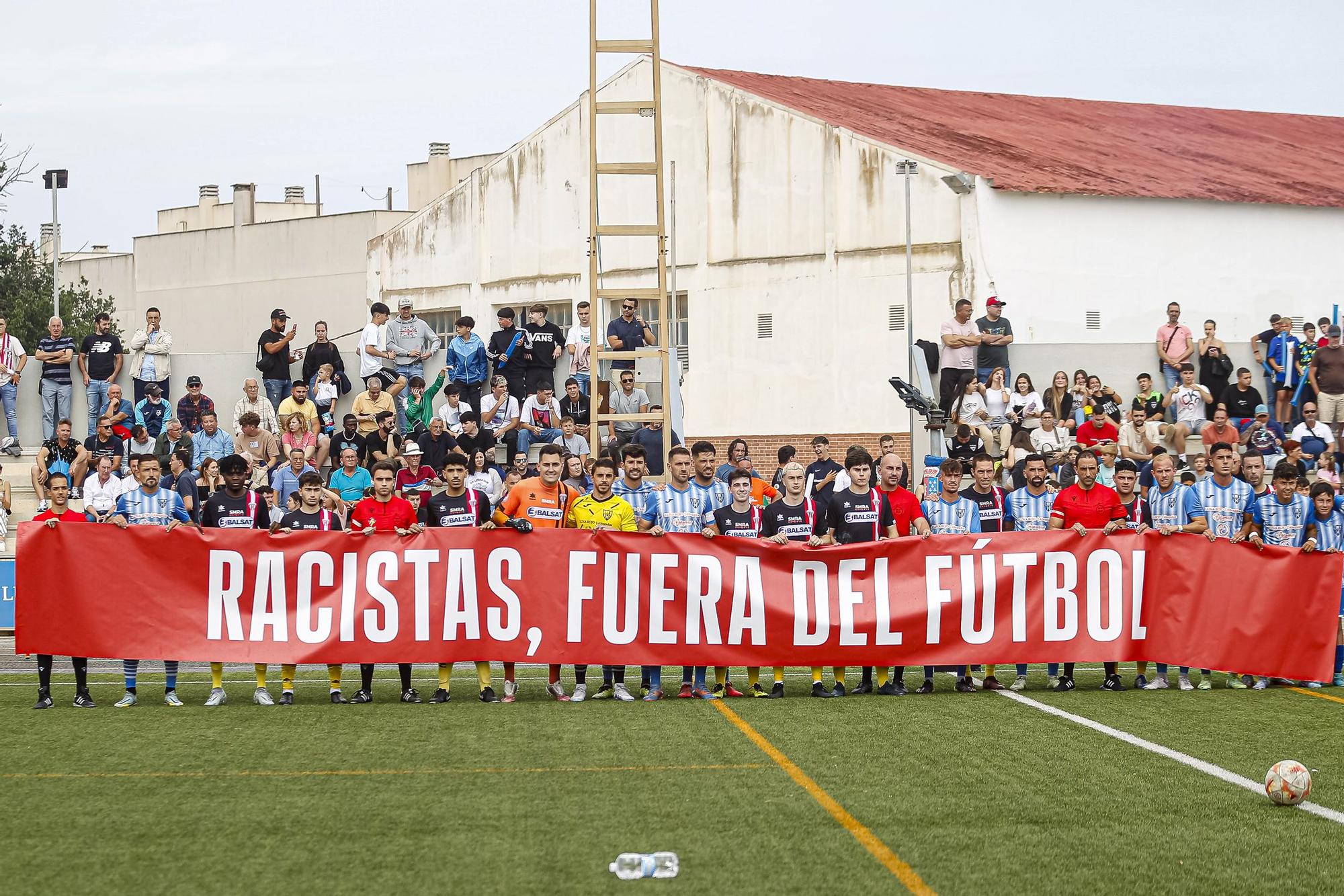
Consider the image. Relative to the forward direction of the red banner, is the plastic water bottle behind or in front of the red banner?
in front

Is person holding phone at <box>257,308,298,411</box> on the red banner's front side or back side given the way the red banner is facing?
on the back side

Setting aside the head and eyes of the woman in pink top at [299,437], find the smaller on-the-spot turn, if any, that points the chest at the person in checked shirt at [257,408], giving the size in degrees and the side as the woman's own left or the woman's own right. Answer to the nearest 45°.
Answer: approximately 135° to the woman's own right

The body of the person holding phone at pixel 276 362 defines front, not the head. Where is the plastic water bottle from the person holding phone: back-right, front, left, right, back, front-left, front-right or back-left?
front-right

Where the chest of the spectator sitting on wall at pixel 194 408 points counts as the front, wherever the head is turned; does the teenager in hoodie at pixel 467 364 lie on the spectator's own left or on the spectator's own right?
on the spectator's own left

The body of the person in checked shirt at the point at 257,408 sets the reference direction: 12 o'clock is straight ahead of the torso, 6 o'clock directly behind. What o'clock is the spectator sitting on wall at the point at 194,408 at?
the spectator sitting on wall at the point at 194,408 is roughly at 2 o'clock from the person in checked shirt at the point at 257,408.

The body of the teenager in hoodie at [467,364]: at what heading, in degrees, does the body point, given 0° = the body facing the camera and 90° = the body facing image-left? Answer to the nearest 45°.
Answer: approximately 0°
